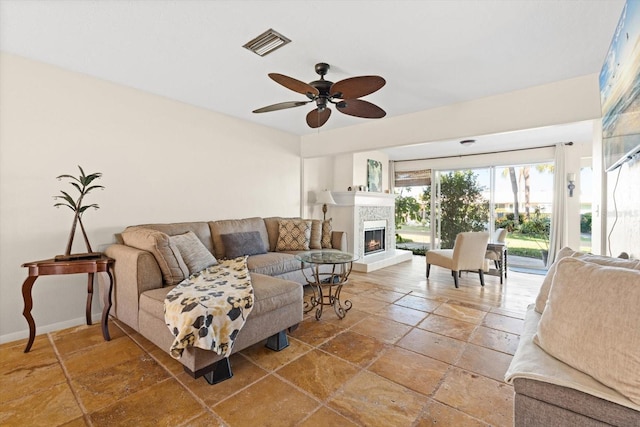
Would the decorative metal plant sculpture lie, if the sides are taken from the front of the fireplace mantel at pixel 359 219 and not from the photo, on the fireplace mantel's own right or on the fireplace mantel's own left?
on the fireplace mantel's own right

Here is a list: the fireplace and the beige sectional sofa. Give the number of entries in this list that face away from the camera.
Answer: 0

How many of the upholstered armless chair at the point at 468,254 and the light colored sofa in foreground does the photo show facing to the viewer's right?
0

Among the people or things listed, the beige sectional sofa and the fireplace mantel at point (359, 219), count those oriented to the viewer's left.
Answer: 0

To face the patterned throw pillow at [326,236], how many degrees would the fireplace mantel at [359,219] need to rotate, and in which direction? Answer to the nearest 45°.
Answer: approximately 90° to its right

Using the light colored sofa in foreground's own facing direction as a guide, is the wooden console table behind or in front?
in front

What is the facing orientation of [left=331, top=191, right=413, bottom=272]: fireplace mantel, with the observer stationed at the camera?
facing the viewer and to the right of the viewer

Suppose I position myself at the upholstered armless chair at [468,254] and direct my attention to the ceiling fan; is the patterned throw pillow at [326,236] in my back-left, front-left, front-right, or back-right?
front-right

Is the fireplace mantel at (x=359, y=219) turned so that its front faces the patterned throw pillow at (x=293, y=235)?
no

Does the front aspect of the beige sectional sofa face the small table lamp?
no

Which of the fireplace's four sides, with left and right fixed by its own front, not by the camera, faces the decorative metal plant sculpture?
right

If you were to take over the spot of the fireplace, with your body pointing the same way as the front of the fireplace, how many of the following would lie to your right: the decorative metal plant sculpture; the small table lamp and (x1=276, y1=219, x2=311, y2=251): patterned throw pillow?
3

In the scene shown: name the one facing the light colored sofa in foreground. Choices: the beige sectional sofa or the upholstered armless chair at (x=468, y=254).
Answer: the beige sectional sofa
